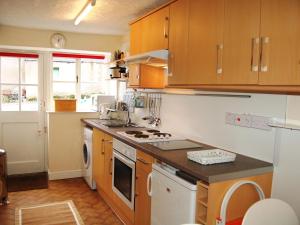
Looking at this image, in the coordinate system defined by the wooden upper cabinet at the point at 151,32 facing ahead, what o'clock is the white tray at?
The white tray is roughly at 10 o'clock from the wooden upper cabinet.

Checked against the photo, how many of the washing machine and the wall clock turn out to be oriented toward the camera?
1

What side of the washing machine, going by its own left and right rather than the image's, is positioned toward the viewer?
left

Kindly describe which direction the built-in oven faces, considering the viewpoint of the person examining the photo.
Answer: facing the viewer and to the left of the viewer

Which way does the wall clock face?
toward the camera

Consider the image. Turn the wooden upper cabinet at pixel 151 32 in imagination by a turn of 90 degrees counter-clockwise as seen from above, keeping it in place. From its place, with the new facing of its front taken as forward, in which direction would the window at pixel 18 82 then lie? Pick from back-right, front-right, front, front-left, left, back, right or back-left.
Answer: back

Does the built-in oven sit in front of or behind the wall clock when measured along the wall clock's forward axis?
in front

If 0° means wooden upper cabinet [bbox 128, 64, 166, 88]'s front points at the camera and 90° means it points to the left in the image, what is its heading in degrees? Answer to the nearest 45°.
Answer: approximately 45°

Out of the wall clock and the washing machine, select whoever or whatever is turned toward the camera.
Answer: the wall clock

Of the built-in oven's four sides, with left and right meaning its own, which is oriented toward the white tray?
left

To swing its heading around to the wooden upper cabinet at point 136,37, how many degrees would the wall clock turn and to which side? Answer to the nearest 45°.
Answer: approximately 45° to its left
